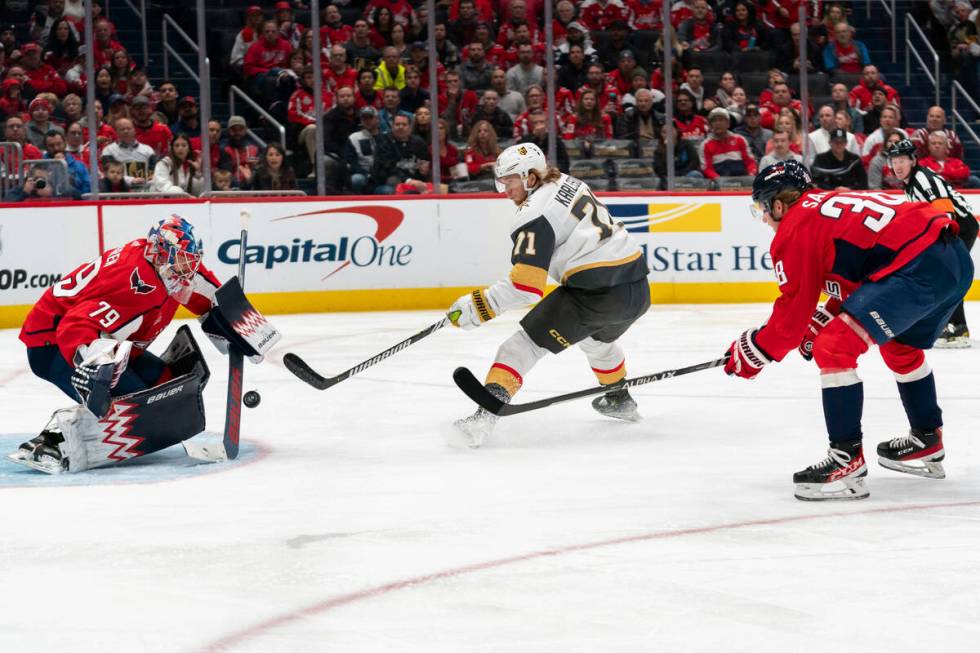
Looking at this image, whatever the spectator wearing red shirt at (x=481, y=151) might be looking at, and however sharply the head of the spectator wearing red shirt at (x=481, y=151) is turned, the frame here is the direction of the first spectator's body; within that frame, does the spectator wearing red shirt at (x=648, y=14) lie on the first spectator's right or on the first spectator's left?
on the first spectator's left

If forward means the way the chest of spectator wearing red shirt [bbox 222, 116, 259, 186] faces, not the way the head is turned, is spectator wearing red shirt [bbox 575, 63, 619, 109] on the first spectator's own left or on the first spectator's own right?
on the first spectator's own left

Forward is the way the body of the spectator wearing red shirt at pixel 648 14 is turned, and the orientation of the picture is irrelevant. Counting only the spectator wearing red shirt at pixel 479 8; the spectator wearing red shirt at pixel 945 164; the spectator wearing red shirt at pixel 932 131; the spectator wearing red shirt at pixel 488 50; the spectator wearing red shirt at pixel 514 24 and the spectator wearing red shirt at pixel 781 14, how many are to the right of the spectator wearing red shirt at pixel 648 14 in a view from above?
3

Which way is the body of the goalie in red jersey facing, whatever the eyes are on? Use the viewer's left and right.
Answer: facing to the right of the viewer

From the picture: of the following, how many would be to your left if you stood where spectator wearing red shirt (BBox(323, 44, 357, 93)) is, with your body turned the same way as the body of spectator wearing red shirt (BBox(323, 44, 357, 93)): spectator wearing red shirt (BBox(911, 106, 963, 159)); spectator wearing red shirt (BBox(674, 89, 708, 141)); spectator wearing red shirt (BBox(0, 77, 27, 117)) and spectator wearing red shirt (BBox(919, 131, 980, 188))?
3

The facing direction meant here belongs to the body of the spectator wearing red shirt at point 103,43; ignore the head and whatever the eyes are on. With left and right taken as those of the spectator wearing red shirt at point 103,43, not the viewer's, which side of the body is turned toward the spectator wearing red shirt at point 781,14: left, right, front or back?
left

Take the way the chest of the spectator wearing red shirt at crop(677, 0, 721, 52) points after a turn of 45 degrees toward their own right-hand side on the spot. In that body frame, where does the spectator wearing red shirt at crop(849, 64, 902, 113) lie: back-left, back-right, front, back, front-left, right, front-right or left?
back-left

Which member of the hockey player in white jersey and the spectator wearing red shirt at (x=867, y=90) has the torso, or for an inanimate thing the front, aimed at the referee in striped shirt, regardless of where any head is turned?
the spectator wearing red shirt
